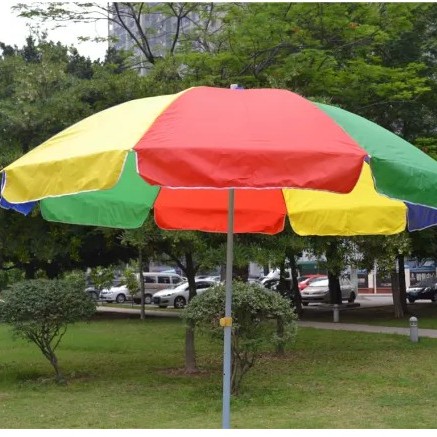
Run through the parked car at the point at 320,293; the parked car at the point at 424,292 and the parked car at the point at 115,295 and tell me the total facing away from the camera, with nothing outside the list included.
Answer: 0

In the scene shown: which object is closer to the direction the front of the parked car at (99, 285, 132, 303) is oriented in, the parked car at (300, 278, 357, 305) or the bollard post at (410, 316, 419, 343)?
the bollard post

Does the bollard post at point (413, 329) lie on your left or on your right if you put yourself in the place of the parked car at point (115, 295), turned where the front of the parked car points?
on your left

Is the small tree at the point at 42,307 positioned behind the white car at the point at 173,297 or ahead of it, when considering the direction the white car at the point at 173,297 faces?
ahead

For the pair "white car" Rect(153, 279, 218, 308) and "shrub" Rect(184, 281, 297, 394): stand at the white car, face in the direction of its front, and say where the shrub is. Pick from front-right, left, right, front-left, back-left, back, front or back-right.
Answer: front-left

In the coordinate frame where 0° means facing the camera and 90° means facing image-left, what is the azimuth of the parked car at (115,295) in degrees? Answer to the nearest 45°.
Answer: approximately 45°

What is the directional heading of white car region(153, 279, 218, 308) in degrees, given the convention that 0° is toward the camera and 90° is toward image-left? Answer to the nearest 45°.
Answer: approximately 45°

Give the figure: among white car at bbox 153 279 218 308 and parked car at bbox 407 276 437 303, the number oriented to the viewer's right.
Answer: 0
